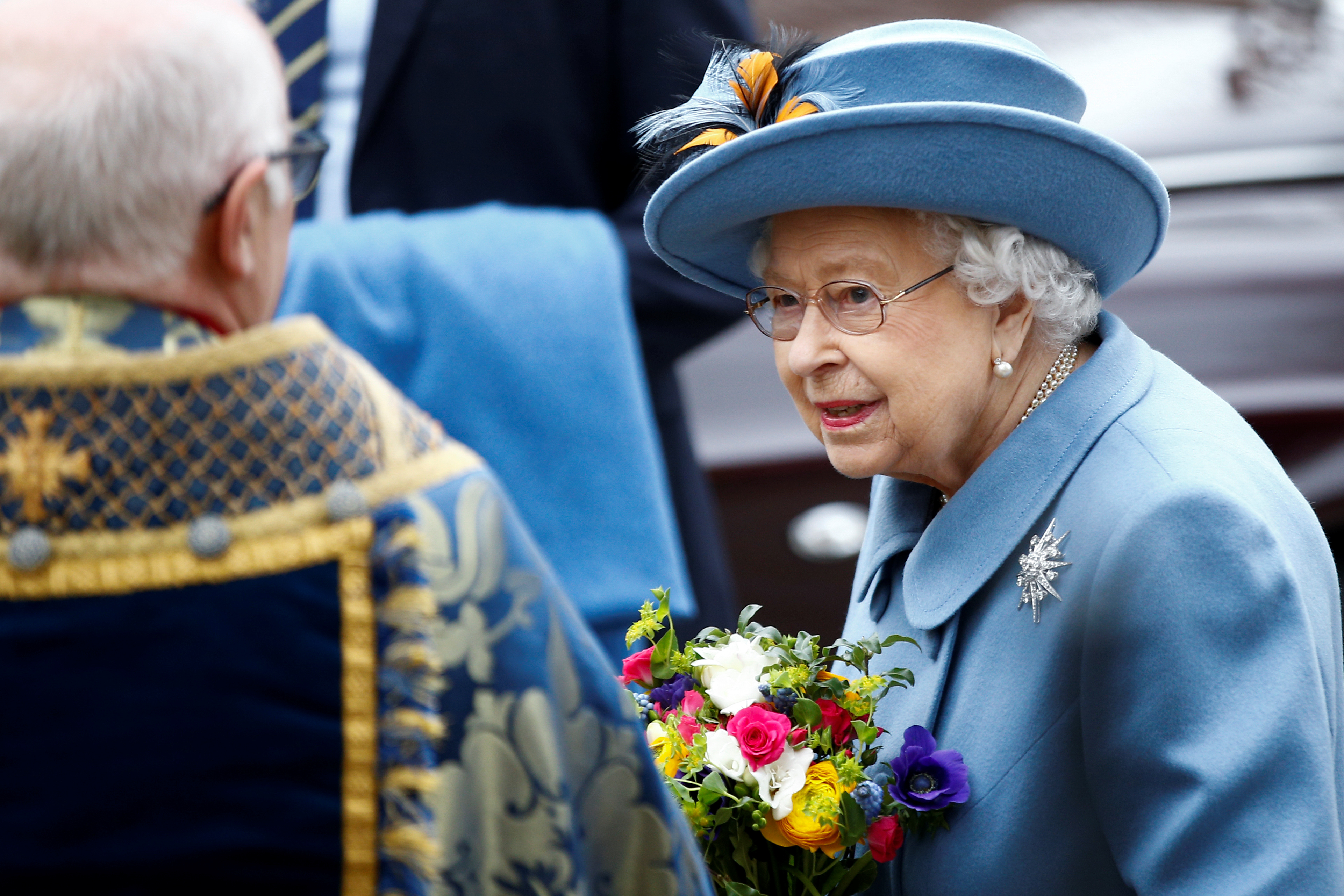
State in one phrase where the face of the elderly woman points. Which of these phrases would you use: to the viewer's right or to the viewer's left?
to the viewer's left

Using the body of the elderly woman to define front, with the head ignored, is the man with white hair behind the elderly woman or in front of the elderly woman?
in front

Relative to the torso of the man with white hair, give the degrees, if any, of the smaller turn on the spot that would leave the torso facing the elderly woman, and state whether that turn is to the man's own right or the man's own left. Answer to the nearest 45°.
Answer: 0° — they already face them

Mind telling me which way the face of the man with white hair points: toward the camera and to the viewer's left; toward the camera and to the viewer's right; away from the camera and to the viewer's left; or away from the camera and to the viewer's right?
away from the camera and to the viewer's right

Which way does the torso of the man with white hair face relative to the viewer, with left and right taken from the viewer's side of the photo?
facing away from the viewer and to the right of the viewer

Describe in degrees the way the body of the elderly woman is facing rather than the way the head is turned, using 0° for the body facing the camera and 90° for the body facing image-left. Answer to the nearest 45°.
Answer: approximately 45°
